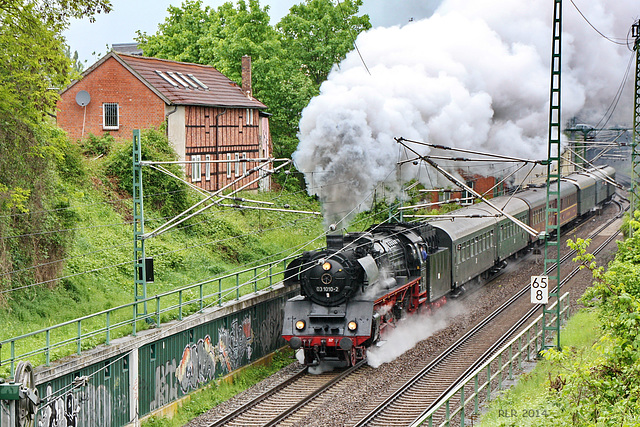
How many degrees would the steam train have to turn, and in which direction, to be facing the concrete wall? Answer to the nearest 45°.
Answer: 0° — it already faces it

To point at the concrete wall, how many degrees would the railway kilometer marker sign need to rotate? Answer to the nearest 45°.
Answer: approximately 45° to its right

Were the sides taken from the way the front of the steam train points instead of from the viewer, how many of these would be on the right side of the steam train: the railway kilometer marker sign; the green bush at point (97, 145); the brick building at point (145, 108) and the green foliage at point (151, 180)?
3

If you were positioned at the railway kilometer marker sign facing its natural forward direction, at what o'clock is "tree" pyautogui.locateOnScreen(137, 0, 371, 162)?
The tree is roughly at 5 o'clock from the railway kilometer marker sign.

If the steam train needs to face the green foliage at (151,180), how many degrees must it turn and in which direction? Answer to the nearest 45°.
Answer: approximately 90° to its right

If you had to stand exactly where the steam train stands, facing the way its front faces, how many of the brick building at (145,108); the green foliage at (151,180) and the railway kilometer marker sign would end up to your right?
2

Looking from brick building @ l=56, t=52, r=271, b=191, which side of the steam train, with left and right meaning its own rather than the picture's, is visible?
right

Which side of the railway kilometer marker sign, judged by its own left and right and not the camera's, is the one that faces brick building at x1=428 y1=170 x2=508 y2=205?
back

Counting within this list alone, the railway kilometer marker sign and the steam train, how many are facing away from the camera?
0

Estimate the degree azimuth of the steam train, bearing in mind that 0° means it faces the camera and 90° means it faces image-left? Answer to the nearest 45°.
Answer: approximately 45°

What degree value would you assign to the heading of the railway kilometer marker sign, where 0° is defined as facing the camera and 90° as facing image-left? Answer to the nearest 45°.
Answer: approximately 0°

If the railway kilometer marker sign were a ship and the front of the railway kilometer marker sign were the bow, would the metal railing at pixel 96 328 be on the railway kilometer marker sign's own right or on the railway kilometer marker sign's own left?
on the railway kilometer marker sign's own right
